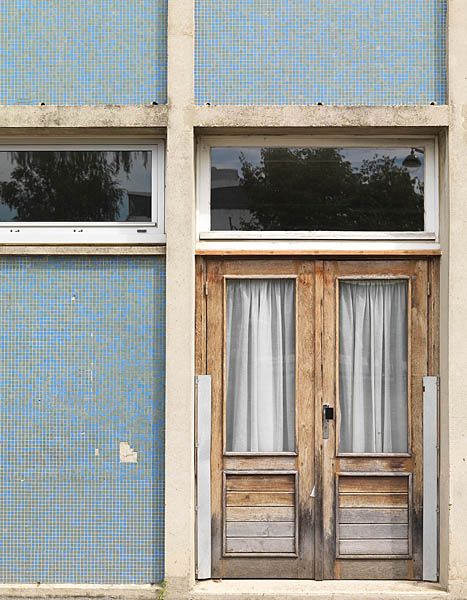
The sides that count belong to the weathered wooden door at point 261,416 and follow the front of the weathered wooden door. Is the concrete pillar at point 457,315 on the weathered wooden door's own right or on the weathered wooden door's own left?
on the weathered wooden door's own left

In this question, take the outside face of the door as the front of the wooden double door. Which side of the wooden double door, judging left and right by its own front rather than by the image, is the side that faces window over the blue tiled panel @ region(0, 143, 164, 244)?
right

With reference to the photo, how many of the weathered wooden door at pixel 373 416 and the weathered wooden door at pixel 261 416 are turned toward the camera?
2

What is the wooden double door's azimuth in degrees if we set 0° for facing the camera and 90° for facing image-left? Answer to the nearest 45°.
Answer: approximately 0°

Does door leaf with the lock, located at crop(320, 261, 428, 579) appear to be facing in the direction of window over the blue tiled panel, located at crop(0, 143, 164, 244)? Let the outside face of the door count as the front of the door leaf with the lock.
no

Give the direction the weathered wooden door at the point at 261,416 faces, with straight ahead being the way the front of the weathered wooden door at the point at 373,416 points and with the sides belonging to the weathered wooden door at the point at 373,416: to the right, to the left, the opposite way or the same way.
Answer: the same way

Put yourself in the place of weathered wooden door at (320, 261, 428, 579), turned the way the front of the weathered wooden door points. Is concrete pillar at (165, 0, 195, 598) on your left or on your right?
on your right

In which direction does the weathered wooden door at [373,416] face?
toward the camera
